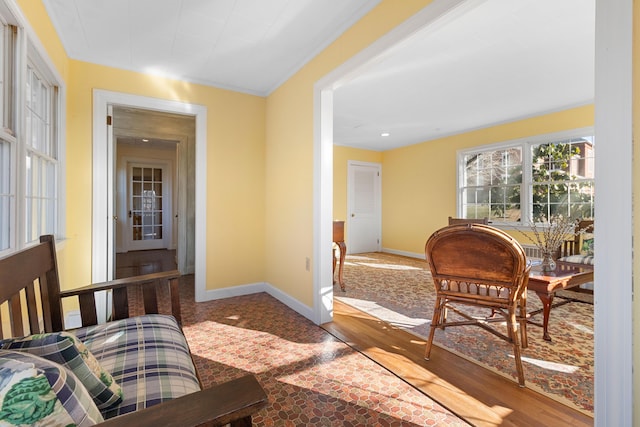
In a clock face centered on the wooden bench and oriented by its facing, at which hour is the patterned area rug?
The patterned area rug is roughly at 12 o'clock from the wooden bench.

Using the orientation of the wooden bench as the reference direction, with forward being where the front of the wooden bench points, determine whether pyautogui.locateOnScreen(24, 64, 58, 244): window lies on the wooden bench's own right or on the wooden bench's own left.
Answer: on the wooden bench's own left

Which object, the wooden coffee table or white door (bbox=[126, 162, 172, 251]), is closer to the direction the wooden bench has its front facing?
the wooden coffee table

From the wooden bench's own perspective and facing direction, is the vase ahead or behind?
ahead

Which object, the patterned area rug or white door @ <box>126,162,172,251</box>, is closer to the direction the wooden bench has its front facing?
the patterned area rug

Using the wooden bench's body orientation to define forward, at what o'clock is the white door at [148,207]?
The white door is roughly at 9 o'clock from the wooden bench.

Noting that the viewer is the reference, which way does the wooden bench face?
facing to the right of the viewer

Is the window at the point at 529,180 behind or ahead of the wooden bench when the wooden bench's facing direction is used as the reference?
ahead

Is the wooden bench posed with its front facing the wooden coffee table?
yes

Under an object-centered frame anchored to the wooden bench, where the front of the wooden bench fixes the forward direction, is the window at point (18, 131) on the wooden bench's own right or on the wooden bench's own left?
on the wooden bench's own left
